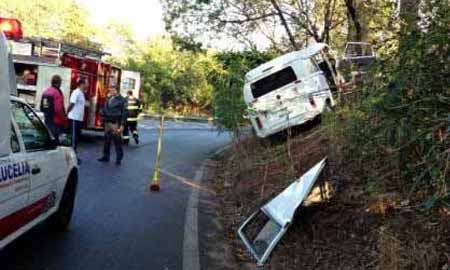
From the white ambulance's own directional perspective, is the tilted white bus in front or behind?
in front

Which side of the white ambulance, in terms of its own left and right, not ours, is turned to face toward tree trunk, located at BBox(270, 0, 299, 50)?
front

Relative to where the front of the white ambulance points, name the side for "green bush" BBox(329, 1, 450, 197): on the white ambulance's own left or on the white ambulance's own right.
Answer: on the white ambulance's own right

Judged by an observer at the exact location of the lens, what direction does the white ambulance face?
facing away from the viewer and to the right of the viewer

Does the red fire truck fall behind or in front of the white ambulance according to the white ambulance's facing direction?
in front

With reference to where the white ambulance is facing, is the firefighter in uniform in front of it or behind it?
in front
